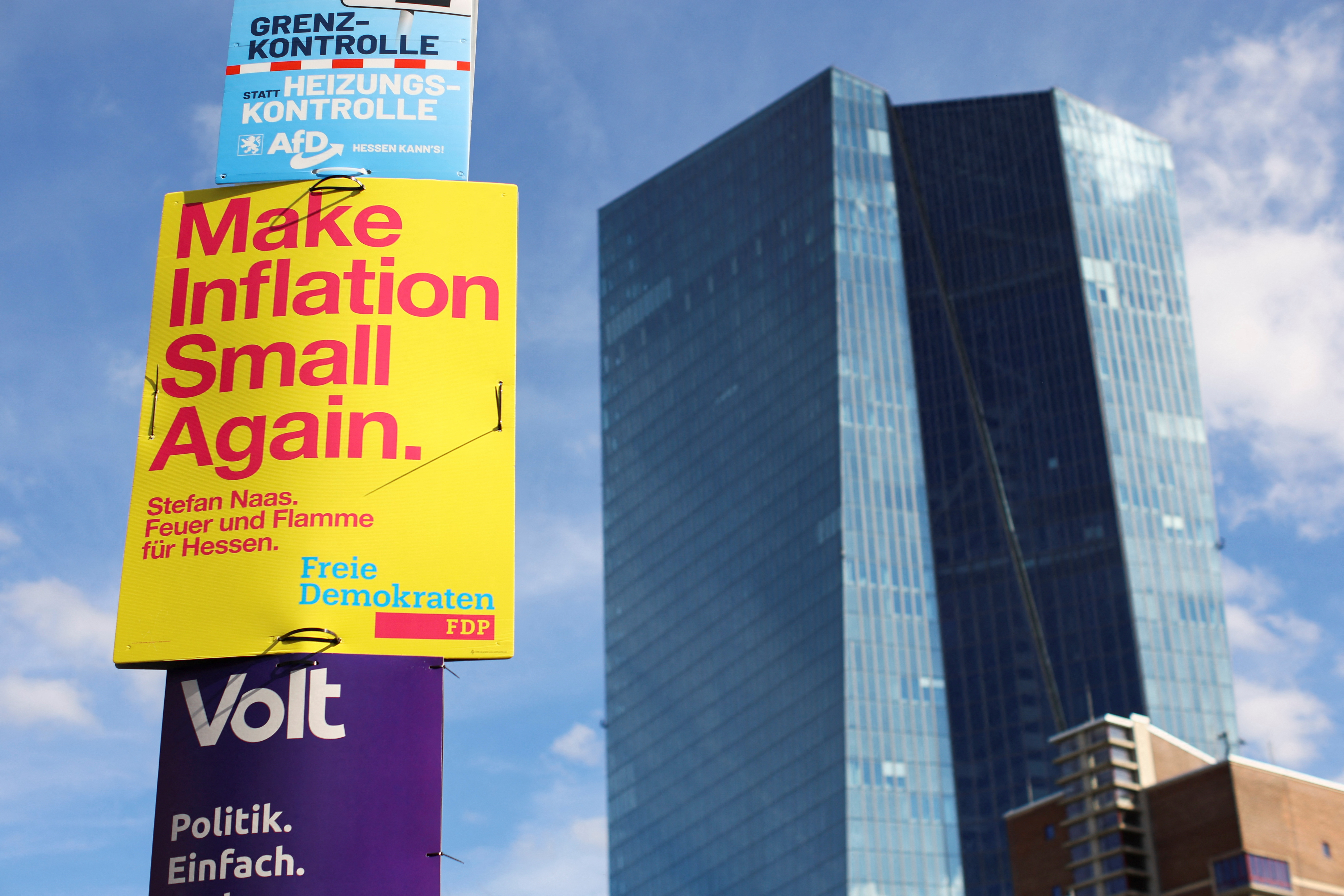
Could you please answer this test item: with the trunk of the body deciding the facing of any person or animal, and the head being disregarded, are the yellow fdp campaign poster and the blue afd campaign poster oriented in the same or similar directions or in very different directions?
same or similar directions

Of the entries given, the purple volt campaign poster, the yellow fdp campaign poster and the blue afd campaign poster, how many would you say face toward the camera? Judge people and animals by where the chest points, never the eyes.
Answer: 3

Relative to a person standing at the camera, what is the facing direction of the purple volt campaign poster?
facing the viewer

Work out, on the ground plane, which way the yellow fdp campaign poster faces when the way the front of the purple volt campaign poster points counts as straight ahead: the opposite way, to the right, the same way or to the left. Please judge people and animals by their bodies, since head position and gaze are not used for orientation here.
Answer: the same way

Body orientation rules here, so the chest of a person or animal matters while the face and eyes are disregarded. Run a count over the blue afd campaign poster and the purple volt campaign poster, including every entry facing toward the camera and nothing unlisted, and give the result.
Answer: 2

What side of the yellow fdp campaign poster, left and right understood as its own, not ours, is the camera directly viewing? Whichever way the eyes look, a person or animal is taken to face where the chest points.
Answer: front

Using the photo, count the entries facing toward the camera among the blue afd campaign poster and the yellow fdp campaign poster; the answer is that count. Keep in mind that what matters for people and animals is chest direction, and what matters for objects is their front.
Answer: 2

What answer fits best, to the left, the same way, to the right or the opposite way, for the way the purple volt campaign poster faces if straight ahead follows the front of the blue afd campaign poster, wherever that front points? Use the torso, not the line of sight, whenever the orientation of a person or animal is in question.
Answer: the same way
